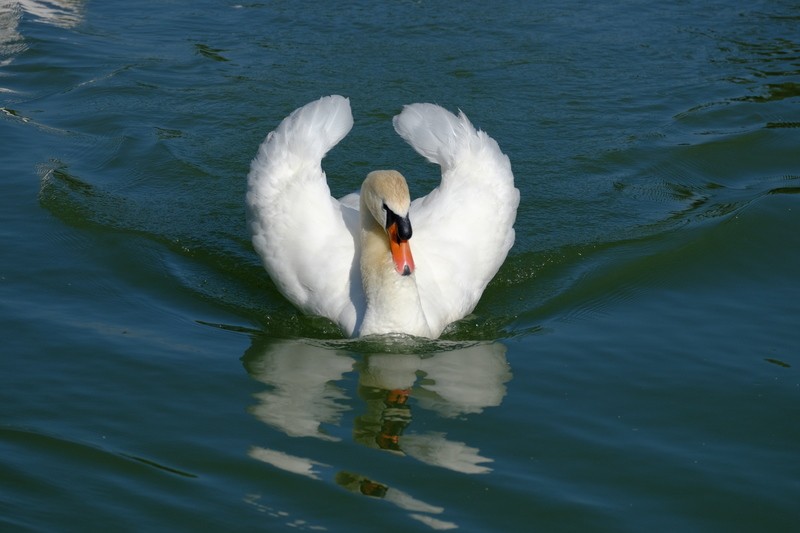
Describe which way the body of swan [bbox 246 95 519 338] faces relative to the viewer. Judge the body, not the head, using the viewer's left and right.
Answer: facing the viewer
